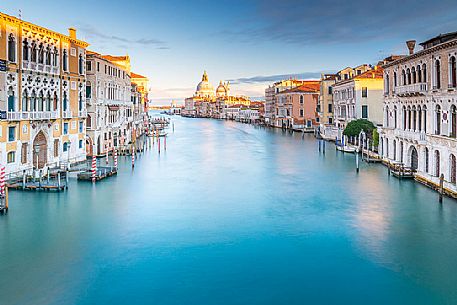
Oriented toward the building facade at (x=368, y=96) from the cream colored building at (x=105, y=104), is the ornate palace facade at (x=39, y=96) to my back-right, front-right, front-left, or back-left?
back-right

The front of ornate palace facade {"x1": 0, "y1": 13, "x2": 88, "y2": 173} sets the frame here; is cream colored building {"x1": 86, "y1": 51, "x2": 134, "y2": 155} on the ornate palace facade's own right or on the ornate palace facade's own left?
on the ornate palace facade's own left

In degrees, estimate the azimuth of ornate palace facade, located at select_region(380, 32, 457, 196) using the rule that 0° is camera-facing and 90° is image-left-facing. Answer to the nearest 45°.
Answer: approximately 45°

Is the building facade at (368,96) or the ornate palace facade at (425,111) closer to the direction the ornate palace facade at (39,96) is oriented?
the ornate palace facade

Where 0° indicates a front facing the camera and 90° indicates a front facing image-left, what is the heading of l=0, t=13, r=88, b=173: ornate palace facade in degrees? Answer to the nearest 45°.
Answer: approximately 315°

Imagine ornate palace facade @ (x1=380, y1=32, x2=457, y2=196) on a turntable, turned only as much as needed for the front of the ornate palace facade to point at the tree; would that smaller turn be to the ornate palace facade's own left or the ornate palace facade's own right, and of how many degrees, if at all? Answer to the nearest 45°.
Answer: approximately 135° to the ornate palace facade's own right
